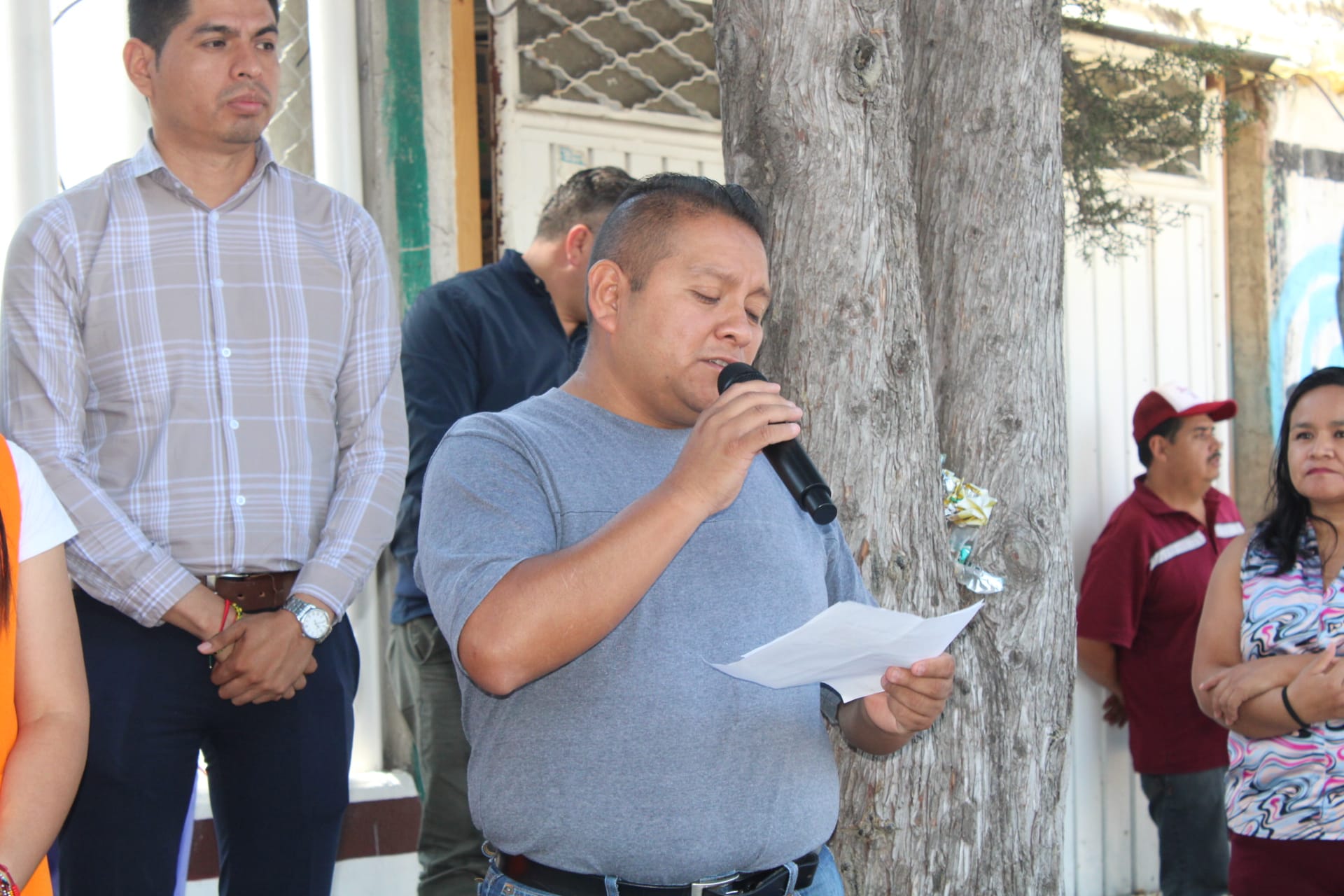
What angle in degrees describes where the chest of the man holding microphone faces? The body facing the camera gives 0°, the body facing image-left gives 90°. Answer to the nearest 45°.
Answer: approximately 315°

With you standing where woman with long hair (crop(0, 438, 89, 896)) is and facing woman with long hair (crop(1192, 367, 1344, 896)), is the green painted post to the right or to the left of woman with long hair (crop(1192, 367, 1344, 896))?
left

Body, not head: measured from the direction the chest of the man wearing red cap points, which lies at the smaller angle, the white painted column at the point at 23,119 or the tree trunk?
the tree trunk

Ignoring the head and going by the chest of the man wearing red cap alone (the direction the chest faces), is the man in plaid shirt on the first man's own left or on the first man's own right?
on the first man's own right

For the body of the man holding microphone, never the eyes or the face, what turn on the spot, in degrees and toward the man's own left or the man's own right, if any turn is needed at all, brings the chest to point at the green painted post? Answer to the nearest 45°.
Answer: approximately 135° to the man's own left

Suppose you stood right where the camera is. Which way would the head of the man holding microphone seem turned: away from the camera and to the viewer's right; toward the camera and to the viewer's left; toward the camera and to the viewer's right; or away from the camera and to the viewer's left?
toward the camera and to the viewer's right

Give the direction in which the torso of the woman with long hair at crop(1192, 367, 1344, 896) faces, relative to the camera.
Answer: toward the camera
